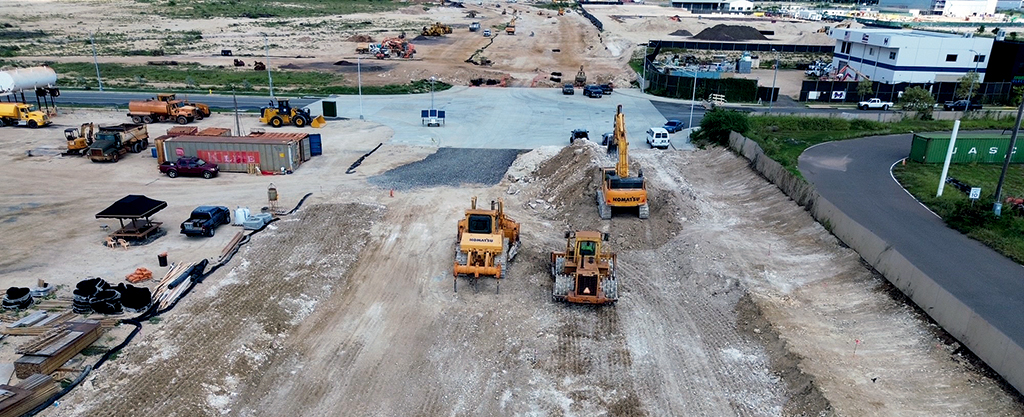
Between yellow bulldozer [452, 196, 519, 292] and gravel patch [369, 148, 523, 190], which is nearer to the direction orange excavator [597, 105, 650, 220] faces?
the gravel patch

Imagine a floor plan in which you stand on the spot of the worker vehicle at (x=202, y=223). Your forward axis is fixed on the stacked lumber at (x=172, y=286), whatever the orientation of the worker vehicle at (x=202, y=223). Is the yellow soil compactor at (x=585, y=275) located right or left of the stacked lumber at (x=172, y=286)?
left

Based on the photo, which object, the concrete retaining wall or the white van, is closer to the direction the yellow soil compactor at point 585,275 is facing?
the white van

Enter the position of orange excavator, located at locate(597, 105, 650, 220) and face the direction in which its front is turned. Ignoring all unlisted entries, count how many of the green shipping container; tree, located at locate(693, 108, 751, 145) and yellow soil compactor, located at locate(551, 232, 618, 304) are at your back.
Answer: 1

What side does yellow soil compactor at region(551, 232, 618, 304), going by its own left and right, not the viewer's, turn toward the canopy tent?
left

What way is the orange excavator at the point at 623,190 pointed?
away from the camera

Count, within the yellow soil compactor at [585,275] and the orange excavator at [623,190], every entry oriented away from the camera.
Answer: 2

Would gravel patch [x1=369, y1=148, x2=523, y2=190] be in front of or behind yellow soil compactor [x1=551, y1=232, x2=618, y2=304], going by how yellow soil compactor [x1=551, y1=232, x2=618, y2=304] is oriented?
in front

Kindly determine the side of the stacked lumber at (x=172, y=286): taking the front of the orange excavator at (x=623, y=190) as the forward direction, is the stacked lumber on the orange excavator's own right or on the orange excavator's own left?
on the orange excavator's own left

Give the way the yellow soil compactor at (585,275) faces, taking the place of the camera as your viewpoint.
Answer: facing away from the viewer

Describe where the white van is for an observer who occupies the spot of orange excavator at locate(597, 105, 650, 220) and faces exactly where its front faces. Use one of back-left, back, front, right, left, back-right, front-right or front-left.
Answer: front

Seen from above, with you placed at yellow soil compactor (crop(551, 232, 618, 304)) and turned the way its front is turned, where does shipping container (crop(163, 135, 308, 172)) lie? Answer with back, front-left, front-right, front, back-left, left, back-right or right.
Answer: front-left

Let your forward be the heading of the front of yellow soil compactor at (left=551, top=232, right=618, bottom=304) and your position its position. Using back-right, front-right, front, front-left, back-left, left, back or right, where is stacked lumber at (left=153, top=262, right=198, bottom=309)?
left

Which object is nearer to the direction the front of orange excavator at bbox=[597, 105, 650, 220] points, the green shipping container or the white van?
the white van
